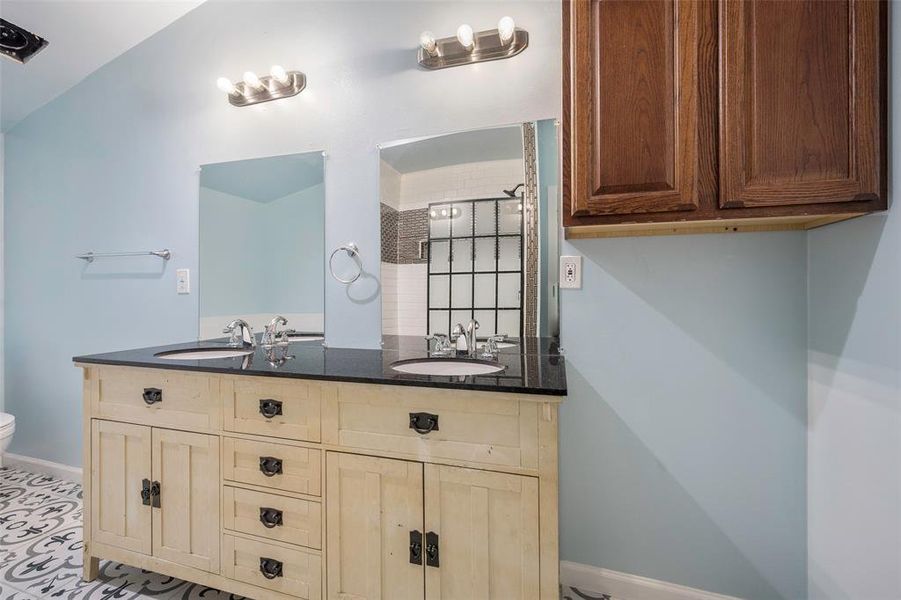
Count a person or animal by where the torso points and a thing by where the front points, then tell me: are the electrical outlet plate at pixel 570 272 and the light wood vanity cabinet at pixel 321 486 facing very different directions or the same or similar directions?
same or similar directions

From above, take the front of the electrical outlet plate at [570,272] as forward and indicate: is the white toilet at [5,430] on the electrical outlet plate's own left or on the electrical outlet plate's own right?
on the electrical outlet plate's own right

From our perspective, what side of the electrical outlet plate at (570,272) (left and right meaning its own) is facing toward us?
front

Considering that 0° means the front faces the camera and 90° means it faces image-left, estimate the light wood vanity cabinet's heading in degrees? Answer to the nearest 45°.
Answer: approximately 45°

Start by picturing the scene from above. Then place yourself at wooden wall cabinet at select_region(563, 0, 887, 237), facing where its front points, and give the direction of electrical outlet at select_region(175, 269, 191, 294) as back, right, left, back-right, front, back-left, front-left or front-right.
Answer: right

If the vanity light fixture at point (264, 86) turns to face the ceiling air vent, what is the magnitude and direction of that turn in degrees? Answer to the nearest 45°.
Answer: approximately 90° to its right

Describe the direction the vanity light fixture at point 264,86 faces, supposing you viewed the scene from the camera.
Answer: facing the viewer and to the left of the viewer

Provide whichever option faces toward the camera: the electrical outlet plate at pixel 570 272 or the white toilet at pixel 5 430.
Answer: the electrical outlet plate

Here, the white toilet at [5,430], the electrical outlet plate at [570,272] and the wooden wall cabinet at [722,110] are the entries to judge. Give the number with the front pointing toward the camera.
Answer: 2

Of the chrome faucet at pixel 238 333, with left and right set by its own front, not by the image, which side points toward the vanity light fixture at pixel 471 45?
left

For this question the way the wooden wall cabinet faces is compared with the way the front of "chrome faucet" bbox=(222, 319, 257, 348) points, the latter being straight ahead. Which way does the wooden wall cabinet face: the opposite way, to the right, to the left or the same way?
the same way

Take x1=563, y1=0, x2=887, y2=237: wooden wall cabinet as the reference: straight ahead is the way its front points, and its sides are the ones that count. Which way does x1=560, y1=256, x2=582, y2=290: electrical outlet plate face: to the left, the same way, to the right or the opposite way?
the same way

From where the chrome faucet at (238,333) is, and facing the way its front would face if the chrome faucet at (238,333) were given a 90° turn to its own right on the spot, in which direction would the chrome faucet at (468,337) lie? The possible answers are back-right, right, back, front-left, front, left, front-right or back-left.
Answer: back

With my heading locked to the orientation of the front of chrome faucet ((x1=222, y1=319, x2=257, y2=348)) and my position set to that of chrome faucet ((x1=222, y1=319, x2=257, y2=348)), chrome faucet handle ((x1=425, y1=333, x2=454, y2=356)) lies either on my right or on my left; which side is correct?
on my left
